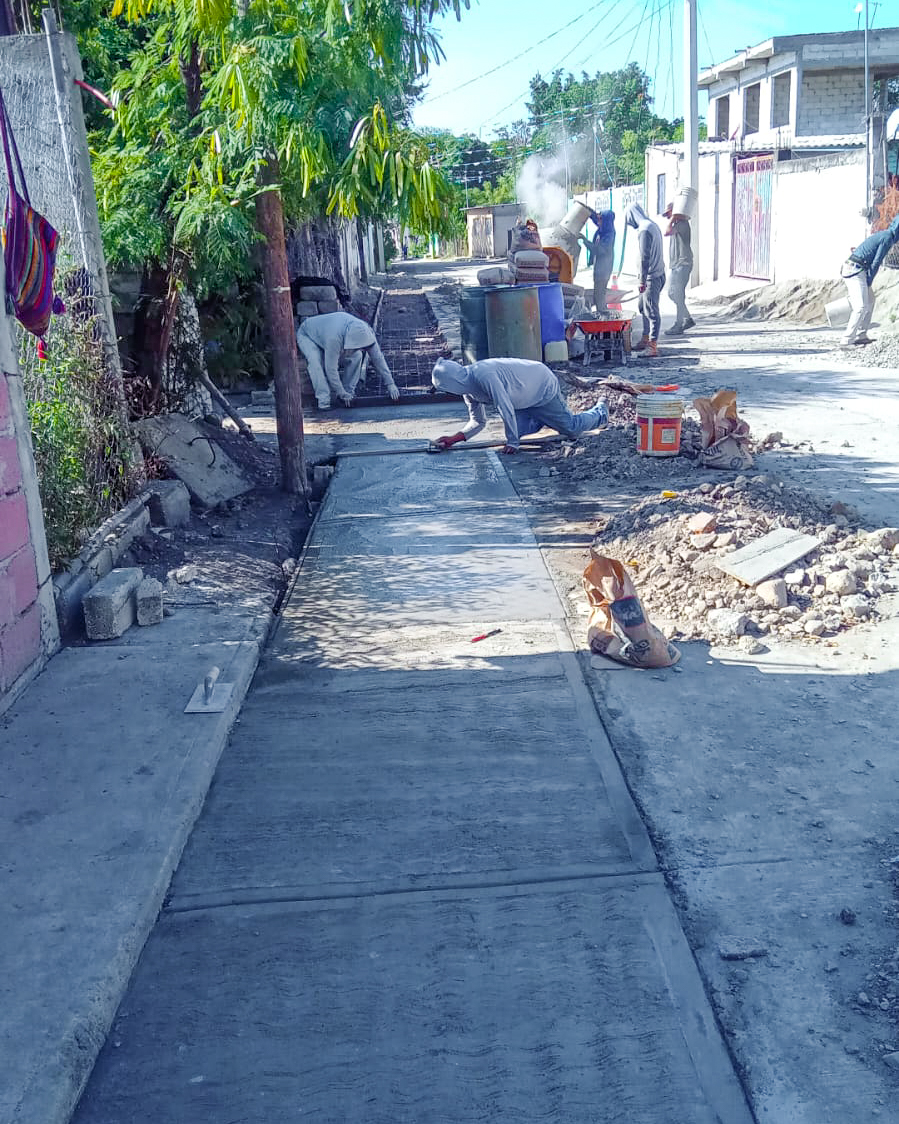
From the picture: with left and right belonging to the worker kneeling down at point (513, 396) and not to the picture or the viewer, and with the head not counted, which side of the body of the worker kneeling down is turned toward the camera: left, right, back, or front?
left

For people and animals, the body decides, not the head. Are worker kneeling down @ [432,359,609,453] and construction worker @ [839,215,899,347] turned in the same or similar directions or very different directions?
very different directions

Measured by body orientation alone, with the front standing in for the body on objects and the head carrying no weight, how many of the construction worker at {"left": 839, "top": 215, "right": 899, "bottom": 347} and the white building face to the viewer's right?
1

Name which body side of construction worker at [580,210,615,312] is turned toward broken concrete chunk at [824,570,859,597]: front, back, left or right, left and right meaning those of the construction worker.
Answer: left

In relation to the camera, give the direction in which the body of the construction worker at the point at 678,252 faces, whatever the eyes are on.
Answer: to the viewer's left

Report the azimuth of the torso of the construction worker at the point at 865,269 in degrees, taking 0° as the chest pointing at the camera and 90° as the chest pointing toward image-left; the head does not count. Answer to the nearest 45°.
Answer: approximately 270°

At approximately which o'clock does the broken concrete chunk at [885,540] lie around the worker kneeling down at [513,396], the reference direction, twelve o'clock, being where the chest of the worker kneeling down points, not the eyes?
The broken concrete chunk is roughly at 8 o'clock from the worker kneeling down.

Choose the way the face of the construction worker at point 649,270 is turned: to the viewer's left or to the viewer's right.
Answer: to the viewer's left

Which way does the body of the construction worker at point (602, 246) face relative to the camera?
to the viewer's left

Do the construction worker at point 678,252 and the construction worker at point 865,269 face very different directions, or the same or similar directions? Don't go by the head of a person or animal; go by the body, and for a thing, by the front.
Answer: very different directions

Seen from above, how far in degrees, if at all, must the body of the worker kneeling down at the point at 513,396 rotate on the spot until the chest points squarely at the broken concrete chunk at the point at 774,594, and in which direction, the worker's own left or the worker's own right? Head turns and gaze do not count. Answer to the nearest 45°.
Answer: approximately 90° to the worker's own left

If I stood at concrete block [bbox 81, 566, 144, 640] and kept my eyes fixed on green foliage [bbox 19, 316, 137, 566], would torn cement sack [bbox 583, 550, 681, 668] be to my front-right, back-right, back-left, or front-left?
back-right
